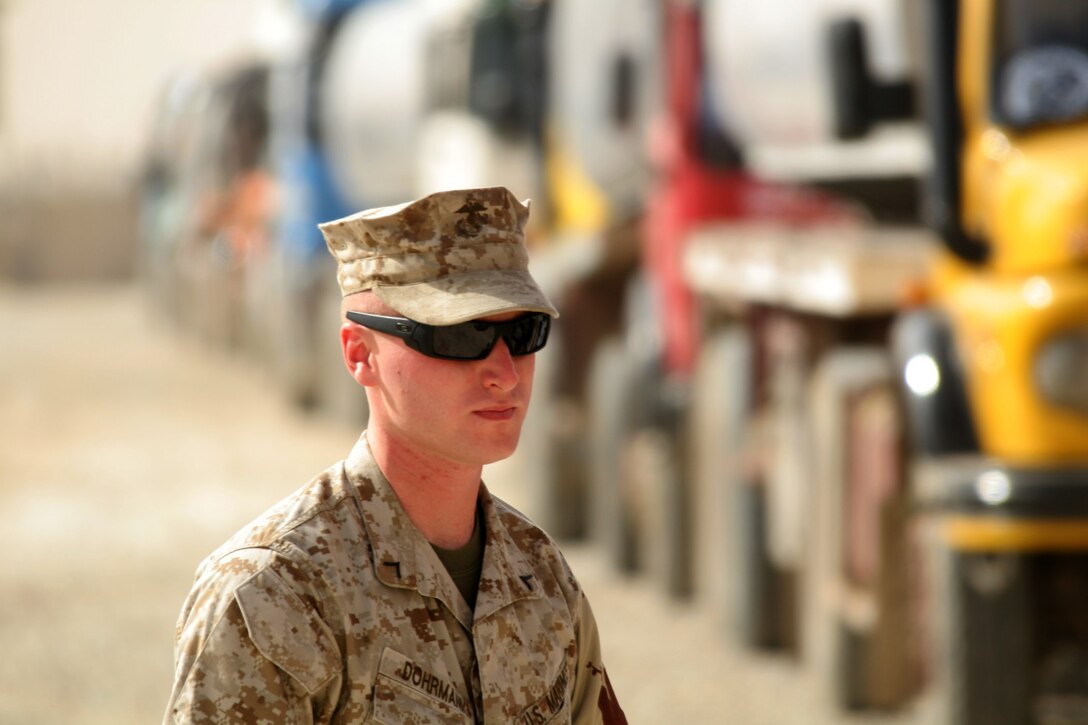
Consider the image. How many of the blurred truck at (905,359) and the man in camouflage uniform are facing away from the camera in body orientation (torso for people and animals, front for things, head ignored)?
0

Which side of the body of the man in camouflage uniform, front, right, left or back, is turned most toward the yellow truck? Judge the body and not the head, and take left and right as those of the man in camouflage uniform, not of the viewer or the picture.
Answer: left

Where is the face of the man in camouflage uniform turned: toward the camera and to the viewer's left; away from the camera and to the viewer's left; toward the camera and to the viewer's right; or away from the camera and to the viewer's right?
toward the camera and to the viewer's right

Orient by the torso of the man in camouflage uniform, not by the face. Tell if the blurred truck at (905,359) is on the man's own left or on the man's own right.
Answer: on the man's own left

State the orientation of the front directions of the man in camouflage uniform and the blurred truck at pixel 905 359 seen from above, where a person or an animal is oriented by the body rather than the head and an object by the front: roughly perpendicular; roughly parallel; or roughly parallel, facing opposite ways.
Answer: roughly parallel

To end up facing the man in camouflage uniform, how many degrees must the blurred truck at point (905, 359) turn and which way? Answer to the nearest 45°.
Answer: approximately 45° to its right

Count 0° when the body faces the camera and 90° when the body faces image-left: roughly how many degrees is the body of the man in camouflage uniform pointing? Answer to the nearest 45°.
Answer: approximately 315°
